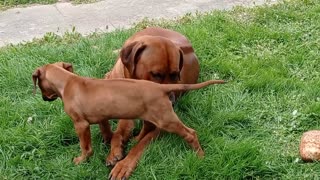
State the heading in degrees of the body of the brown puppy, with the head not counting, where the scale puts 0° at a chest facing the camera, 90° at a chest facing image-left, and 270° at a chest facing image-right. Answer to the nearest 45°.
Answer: approximately 90°

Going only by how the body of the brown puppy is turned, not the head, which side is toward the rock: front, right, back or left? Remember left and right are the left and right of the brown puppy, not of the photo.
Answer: back

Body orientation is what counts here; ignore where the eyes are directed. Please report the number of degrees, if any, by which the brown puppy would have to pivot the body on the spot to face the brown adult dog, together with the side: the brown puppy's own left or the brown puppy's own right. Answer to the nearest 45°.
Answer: approximately 135° to the brown puppy's own right
